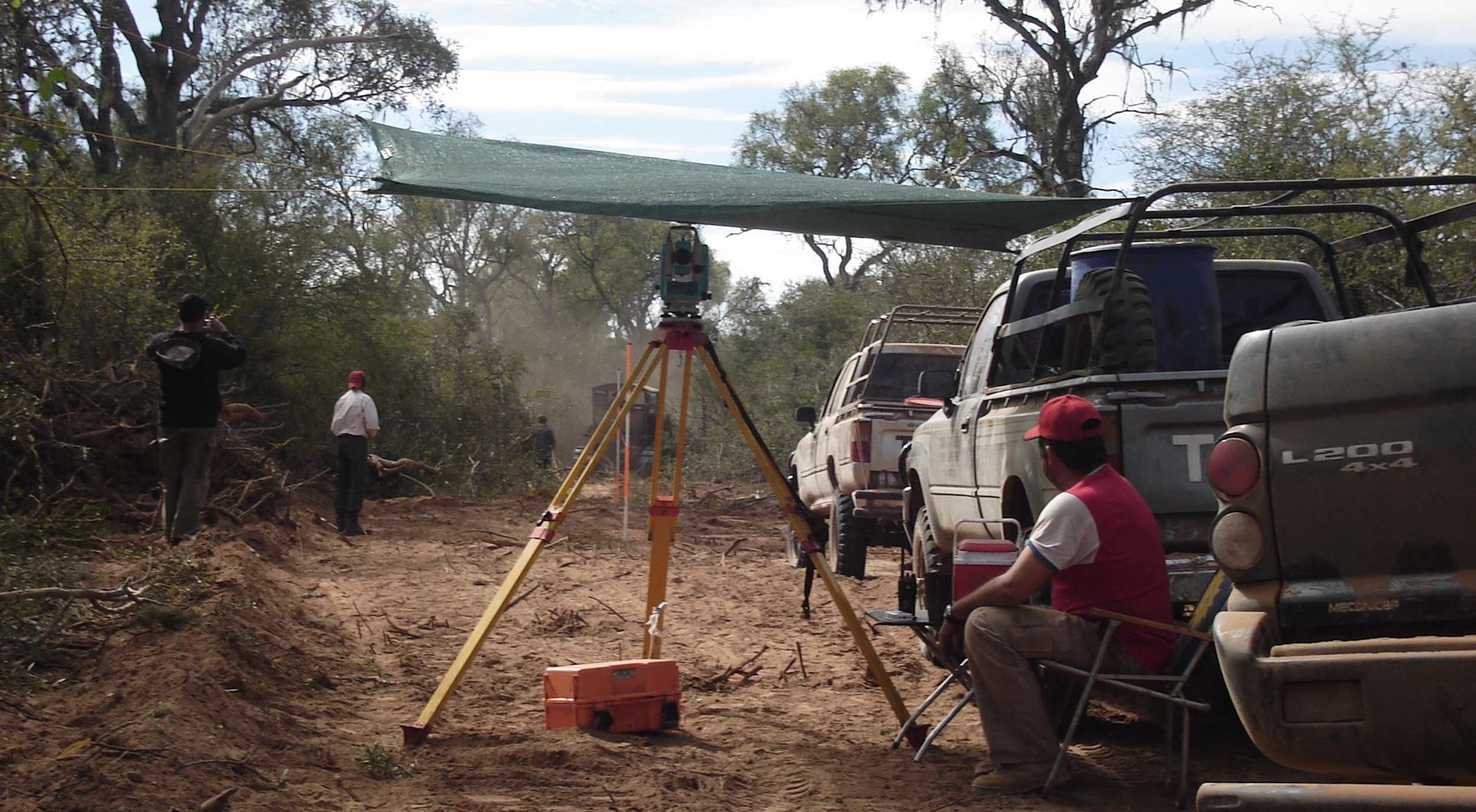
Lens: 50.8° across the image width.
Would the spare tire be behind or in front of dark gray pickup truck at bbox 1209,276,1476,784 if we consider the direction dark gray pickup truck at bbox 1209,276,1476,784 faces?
in front

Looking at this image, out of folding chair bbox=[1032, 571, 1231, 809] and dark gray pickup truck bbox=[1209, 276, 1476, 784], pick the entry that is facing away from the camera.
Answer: the dark gray pickup truck

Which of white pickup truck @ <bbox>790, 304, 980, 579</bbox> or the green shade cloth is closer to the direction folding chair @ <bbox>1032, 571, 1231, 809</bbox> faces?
the green shade cloth

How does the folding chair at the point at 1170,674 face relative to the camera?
to the viewer's left

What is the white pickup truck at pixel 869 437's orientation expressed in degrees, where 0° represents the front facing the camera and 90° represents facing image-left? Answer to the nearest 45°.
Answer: approximately 135°

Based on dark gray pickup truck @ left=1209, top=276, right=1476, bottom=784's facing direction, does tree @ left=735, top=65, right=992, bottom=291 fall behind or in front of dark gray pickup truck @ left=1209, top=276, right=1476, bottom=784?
in front

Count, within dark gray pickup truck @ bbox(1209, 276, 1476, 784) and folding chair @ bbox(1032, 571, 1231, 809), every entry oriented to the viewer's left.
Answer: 1

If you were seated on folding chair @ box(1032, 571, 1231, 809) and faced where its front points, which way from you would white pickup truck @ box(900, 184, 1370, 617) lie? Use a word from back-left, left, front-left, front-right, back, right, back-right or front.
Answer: right

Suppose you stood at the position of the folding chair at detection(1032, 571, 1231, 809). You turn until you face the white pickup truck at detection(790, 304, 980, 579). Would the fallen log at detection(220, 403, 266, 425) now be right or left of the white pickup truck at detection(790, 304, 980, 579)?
left

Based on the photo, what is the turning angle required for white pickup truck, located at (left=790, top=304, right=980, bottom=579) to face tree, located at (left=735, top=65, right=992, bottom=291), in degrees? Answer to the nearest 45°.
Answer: approximately 45° to its right

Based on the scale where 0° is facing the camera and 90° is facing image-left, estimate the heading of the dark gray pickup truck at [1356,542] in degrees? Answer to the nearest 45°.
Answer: approximately 180°

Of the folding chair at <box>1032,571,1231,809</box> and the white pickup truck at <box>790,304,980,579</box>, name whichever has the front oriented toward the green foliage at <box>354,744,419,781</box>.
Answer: the folding chair

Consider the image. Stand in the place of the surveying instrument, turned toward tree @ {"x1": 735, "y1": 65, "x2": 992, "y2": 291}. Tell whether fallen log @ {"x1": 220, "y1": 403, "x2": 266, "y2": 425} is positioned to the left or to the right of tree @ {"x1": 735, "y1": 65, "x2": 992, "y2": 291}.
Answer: left
